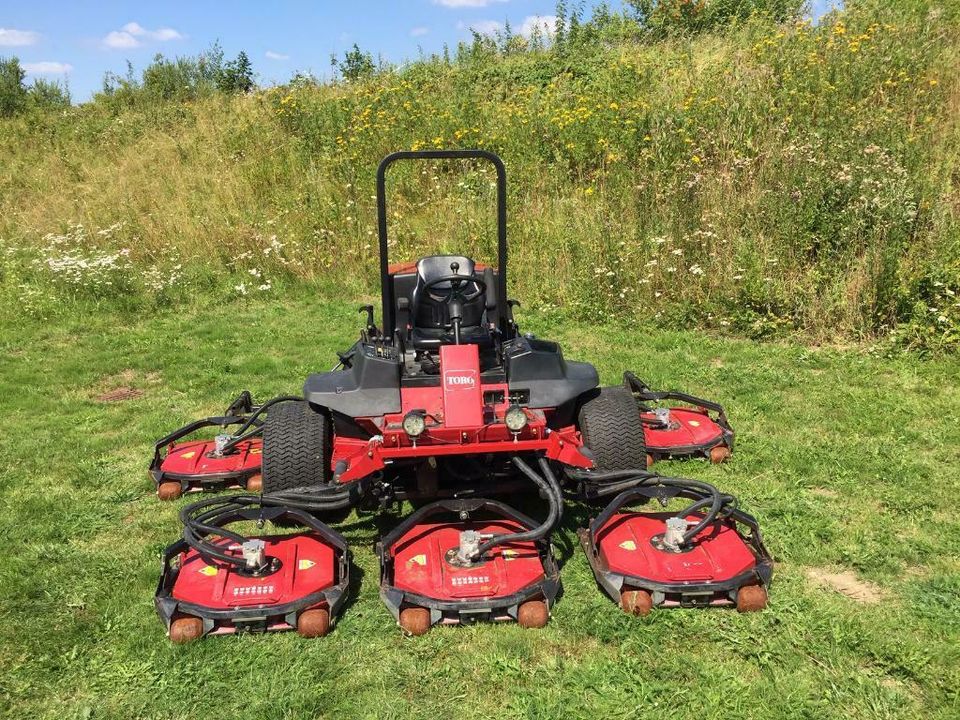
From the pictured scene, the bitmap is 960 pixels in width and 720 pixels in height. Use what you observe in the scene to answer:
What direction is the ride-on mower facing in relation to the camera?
toward the camera

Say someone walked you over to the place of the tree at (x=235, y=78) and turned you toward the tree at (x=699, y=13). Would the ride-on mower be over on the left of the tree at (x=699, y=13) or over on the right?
right

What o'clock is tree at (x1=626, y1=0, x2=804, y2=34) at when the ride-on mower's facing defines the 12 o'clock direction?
The tree is roughly at 7 o'clock from the ride-on mower.

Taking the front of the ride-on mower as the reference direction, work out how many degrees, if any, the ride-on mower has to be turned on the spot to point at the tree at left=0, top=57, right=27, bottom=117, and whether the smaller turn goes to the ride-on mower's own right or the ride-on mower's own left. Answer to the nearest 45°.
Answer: approximately 135° to the ride-on mower's own right

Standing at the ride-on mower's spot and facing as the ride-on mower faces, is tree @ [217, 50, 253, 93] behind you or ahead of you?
behind

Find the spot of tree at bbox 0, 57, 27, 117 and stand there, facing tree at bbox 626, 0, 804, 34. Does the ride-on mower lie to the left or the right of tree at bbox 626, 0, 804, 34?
right

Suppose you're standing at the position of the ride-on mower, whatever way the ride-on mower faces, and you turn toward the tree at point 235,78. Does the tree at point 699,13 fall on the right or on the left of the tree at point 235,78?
right
